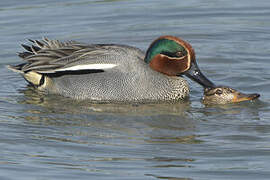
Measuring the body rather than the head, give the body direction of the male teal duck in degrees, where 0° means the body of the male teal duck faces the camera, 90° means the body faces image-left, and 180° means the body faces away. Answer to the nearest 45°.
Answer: approximately 270°
